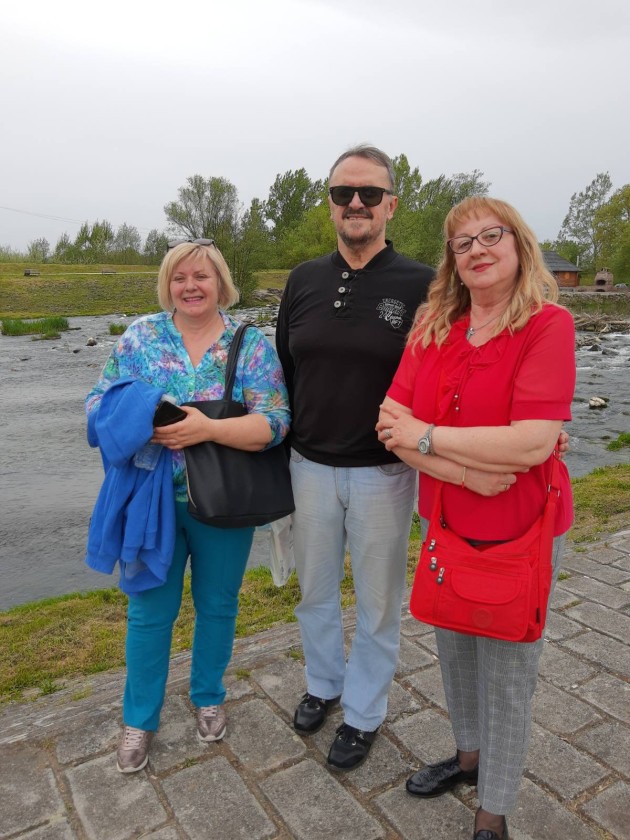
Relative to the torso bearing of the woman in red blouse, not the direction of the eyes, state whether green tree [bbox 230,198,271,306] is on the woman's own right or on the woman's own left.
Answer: on the woman's own right

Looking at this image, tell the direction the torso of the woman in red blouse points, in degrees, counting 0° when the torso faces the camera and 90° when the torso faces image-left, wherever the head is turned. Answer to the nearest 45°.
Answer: approximately 45°

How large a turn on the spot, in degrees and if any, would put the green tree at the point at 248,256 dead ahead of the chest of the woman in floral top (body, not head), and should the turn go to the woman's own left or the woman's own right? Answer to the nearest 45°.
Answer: approximately 180°

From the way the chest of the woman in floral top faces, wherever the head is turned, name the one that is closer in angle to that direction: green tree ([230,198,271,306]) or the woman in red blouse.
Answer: the woman in red blouse

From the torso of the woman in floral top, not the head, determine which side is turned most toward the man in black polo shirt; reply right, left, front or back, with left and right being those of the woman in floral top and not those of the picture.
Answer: left

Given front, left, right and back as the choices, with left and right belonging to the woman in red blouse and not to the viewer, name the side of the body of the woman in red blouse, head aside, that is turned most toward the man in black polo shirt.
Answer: right

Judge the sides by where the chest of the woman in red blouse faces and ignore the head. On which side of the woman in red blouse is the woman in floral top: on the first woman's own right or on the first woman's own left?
on the first woman's own right

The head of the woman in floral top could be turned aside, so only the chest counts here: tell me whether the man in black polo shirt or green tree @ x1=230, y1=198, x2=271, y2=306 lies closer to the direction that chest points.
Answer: the man in black polo shirt
